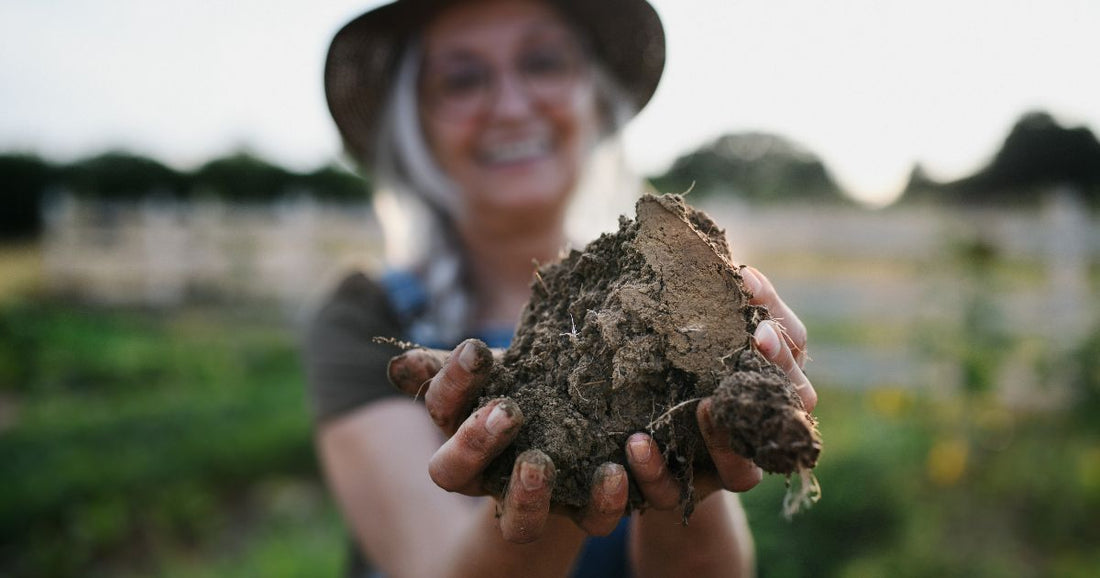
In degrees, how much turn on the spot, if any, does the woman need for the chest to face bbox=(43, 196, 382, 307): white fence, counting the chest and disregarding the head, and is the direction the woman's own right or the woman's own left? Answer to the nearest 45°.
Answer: approximately 135° to the woman's own right

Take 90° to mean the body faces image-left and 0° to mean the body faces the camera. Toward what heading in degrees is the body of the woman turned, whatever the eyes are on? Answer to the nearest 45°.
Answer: approximately 0°

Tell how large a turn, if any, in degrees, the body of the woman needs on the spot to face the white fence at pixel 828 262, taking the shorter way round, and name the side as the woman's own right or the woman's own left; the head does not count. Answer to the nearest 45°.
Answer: approximately 135° to the woman's own left
